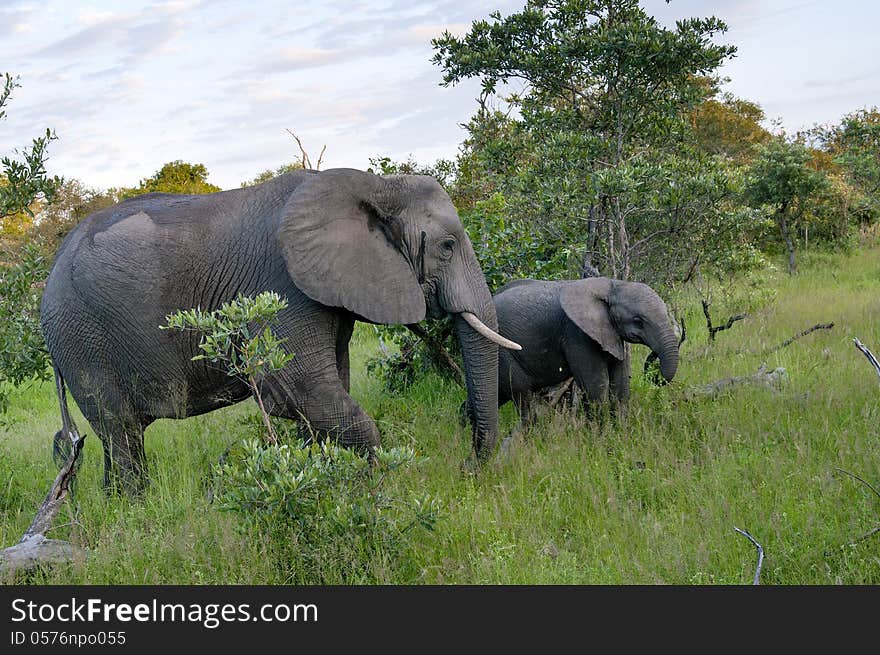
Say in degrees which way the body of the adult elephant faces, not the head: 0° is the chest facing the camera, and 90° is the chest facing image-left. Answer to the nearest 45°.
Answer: approximately 270°

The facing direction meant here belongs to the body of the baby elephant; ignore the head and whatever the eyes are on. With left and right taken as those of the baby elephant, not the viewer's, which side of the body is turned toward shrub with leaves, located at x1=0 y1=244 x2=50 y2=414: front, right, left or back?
back

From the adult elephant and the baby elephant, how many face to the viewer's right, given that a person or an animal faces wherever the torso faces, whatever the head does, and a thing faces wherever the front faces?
2

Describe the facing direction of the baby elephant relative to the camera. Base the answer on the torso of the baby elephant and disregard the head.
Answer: to the viewer's right

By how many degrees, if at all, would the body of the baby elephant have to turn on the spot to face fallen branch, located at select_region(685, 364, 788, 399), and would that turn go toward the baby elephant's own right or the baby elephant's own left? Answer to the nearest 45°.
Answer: approximately 45° to the baby elephant's own left

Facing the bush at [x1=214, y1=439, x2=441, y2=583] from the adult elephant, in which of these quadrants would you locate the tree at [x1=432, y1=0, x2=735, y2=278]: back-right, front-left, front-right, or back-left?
back-left
